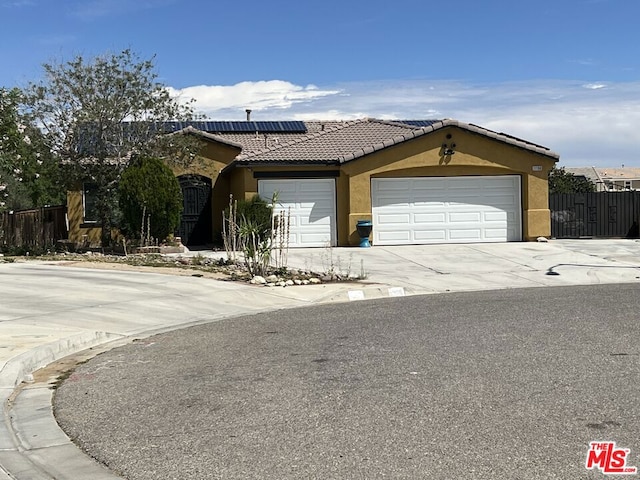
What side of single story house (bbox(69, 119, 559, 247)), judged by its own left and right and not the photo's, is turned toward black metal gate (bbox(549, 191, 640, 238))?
left

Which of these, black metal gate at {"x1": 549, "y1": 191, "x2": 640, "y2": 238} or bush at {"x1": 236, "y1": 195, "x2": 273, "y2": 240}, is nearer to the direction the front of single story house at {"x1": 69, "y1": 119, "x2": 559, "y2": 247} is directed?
the bush

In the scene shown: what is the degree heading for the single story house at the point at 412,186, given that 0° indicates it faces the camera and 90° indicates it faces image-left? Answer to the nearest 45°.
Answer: approximately 0°

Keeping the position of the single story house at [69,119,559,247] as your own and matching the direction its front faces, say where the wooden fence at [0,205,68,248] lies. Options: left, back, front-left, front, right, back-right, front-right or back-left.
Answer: right
